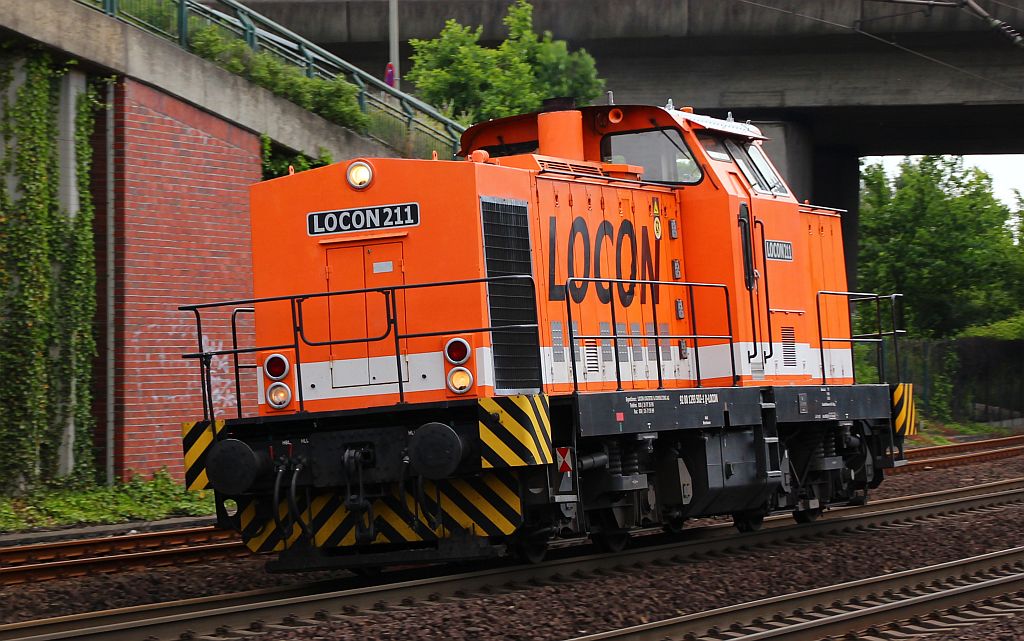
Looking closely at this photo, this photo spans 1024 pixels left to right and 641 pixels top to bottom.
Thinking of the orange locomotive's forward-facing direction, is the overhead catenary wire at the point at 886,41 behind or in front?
behind

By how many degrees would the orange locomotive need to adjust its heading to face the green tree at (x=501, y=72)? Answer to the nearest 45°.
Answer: approximately 135° to its right

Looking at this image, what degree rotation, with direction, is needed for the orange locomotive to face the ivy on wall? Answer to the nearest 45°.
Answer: approximately 90° to its right

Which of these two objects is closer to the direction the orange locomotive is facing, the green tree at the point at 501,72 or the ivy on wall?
the ivy on wall

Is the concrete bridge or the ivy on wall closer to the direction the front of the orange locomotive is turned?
the ivy on wall

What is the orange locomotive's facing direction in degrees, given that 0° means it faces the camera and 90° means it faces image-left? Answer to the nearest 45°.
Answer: approximately 45°

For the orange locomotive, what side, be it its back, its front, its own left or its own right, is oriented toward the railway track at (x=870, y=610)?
left
